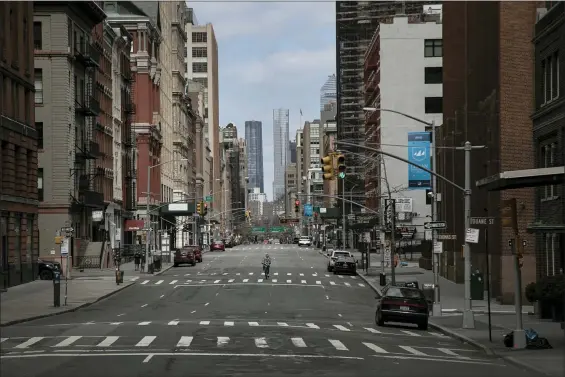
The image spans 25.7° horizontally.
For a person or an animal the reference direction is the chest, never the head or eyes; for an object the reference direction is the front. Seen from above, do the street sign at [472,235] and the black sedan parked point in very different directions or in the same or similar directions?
very different directions

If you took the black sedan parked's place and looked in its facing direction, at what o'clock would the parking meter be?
The parking meter is roughly at 10 o'clock from the black sedan parked.

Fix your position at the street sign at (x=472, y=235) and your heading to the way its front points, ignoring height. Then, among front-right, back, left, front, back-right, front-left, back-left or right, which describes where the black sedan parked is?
back-right

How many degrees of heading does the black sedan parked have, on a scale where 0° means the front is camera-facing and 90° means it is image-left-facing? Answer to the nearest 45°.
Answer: approximately 180°

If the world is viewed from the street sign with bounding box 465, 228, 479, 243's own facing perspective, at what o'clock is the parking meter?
The parking meter is roughly at 4 o'clock from the street sign.

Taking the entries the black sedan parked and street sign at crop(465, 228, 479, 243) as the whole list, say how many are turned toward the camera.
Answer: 1
